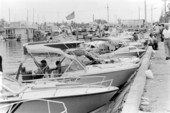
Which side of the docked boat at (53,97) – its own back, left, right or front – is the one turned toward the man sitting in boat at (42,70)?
left

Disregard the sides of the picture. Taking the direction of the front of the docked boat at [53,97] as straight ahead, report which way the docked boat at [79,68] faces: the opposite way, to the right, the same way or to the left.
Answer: the same way

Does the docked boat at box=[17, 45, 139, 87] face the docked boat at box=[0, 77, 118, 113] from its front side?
no

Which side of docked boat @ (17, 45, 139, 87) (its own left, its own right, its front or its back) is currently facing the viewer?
right

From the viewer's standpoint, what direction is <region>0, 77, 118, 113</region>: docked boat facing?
to the viewer's right
